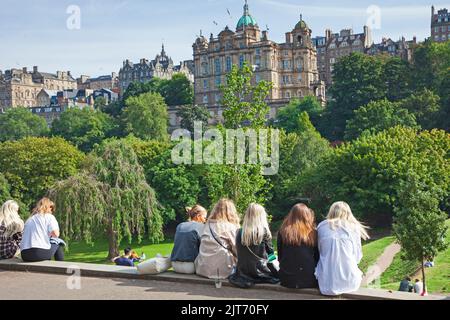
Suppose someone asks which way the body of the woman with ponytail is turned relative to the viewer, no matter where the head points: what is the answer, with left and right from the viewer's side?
facing away from the viewer and to the right of the viewer

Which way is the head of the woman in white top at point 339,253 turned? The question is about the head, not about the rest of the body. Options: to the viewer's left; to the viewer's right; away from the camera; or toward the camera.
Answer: away from the camera

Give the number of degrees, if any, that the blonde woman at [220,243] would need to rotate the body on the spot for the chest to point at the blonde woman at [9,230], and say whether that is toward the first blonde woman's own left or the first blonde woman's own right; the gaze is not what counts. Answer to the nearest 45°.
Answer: approximately 45° to the first blonde woman's own left

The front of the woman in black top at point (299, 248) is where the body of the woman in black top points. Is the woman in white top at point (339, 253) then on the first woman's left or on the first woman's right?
on the first woman's right

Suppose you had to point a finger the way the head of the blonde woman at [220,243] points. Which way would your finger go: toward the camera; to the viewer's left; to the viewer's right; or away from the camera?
away from the camera

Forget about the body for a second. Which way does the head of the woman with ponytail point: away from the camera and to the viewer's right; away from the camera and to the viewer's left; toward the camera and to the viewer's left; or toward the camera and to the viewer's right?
away from the camera and to the viewer's right

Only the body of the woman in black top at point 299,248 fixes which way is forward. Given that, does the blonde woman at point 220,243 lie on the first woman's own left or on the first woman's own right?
on the first woman's own left

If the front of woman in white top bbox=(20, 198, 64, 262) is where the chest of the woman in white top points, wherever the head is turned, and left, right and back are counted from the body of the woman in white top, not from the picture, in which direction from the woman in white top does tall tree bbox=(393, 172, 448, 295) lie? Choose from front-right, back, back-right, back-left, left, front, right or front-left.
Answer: front

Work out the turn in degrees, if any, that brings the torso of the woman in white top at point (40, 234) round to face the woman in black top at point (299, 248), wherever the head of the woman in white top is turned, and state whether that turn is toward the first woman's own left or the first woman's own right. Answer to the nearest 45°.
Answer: approximately 90° to the first woman's own right

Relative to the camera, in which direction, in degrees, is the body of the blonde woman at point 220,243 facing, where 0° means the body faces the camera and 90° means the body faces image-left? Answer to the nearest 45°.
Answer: approximately 180°

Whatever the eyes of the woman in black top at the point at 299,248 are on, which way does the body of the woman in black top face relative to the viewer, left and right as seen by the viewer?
facing away from the viewer

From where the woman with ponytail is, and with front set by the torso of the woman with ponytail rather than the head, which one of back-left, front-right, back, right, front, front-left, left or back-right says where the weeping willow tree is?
front-left

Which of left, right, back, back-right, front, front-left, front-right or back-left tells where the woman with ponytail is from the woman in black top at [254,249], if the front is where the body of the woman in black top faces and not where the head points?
front-left

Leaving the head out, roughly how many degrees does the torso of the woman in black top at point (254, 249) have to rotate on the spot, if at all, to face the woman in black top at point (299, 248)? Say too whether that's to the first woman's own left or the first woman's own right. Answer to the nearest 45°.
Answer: approximately 135° to the first woman's own right

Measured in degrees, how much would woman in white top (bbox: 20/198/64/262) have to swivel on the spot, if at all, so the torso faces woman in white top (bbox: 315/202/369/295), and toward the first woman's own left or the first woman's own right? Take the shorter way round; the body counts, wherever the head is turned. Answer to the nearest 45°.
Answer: approximately 90° to the first woman's own right

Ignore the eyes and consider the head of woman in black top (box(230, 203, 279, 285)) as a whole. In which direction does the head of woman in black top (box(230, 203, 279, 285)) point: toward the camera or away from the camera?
away from the camera

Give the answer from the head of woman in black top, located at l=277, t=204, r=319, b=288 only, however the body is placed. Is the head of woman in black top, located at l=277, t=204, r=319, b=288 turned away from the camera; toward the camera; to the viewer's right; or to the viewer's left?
away from the camera
